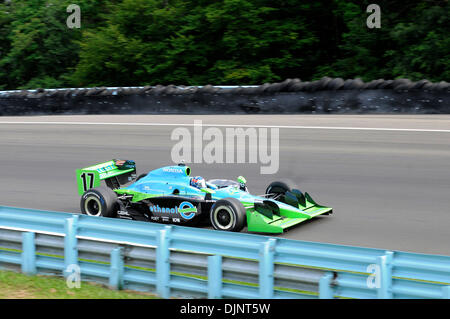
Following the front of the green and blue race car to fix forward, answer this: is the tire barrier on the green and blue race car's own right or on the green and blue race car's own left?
on the green and blue race car's own left

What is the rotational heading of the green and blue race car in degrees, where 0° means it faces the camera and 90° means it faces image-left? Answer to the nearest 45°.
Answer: approximately 315°
